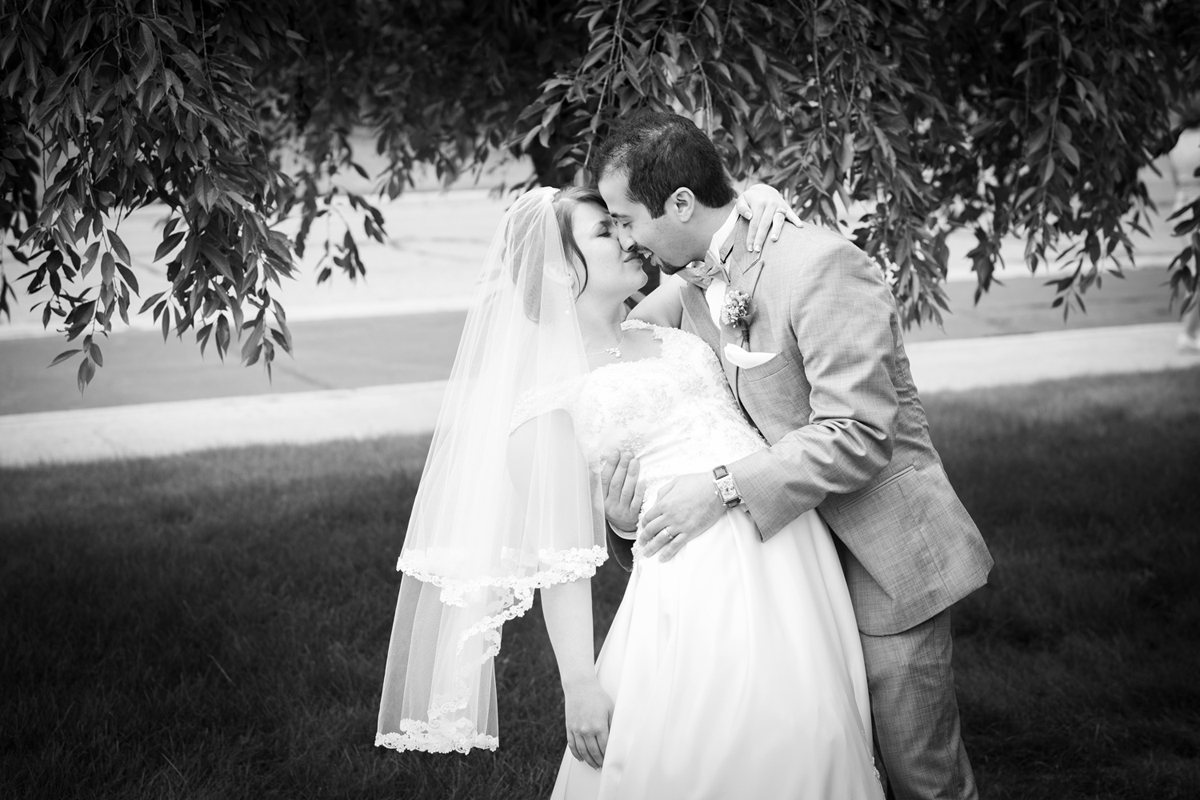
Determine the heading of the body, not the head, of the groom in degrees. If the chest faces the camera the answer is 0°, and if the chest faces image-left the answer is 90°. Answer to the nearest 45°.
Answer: approximately 90°

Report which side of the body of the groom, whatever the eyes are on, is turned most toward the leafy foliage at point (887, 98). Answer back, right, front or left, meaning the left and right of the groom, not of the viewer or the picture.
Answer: right

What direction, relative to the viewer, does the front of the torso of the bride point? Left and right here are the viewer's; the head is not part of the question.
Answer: facing the viewer and to the right of the viewer

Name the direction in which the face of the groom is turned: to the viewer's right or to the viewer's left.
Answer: to the viewer's left

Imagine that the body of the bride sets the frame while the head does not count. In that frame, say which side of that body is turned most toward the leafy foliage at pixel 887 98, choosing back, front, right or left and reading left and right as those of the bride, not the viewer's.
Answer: left
